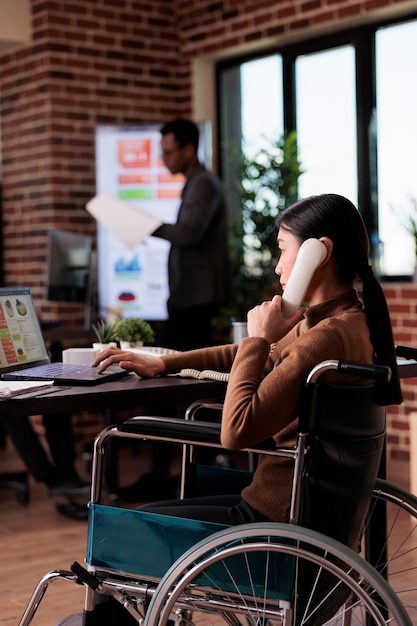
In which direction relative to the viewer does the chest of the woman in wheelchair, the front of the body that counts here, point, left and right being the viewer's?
facing to the left of the viewer

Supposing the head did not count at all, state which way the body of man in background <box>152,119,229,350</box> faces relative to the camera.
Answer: to the viewer's left

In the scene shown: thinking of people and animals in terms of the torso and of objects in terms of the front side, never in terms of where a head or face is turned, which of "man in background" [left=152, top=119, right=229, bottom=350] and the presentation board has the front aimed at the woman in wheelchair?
the presentation board

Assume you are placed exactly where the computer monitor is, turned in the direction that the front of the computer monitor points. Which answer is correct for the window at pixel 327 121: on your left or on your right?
on your left

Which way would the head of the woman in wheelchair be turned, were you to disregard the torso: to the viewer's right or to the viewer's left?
to the viewer's left

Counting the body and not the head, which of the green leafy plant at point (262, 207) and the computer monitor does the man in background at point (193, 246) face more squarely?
the computer monitor

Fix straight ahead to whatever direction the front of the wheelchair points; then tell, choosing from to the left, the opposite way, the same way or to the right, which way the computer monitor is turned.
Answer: the opposite way

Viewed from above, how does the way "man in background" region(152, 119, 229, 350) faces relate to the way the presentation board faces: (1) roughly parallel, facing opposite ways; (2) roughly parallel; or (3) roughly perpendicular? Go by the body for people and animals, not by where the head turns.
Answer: roughly perpendicular

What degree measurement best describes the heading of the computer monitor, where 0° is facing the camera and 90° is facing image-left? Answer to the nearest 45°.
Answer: approximately 315°

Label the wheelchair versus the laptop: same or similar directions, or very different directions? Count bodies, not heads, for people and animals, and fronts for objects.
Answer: very different directions

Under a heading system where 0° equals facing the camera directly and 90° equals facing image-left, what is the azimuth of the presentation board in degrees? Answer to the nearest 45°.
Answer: approximately 0°
